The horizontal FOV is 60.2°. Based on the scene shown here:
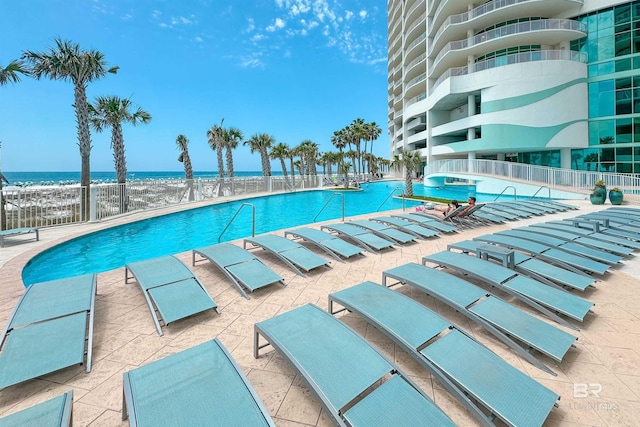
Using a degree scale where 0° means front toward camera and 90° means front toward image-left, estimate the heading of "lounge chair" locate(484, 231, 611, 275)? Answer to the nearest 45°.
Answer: approximately 135°

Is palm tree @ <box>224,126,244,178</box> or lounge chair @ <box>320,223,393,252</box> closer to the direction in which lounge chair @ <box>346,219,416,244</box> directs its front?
the palm tree

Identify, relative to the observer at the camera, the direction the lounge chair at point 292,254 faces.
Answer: facing away from the viewer and to the left of the viewer

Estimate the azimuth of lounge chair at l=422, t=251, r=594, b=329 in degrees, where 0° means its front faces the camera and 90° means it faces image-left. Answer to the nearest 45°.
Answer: approximately 135°

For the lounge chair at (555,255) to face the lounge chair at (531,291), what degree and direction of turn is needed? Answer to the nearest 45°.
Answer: approximately 135° to its left

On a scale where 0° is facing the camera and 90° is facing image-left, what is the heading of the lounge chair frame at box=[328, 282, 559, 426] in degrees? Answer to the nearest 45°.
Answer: approximately 135°

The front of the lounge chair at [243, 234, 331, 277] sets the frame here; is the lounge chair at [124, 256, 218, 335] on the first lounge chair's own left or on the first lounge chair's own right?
on the first lounge chair's own left

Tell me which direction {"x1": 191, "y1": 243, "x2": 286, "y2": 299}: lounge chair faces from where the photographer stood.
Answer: facing away from the viewer and to the left of the viewer
